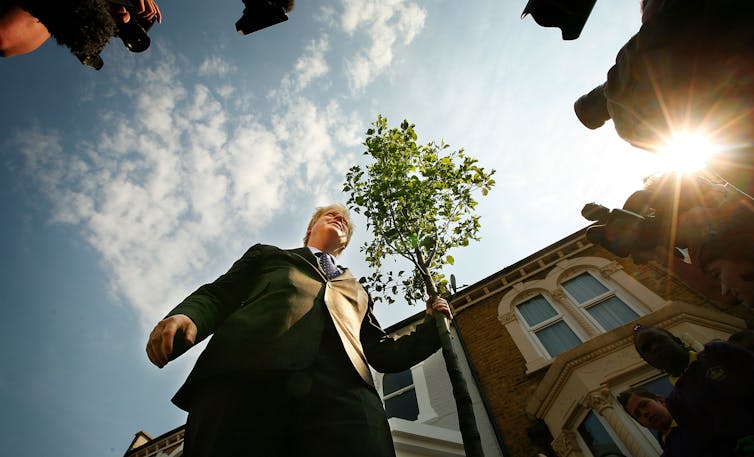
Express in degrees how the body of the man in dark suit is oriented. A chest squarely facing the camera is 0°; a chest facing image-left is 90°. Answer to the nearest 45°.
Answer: approximately 315°

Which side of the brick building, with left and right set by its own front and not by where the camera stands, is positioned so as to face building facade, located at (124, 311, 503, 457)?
right

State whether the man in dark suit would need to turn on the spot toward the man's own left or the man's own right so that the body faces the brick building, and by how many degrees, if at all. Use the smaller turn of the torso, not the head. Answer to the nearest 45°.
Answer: approximately 90° to the man's own left

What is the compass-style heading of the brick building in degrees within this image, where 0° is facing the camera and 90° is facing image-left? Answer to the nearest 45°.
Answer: approximately 0°

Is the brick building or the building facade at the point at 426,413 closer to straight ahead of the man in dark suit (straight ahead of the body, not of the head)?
the brick building

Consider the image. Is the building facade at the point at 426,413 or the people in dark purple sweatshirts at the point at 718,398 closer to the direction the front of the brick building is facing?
the people in dark purple sweatshirts
